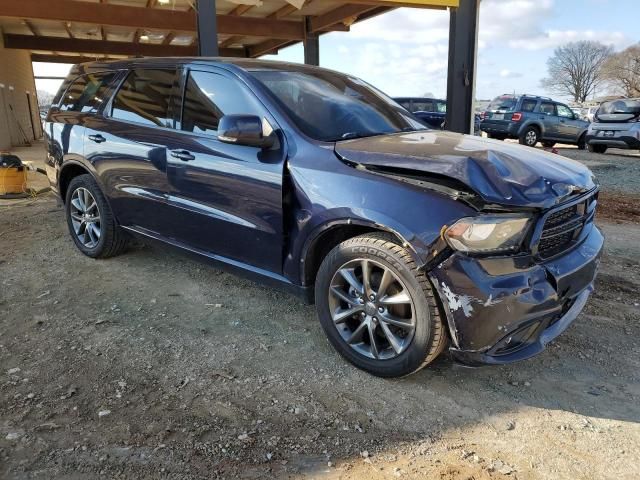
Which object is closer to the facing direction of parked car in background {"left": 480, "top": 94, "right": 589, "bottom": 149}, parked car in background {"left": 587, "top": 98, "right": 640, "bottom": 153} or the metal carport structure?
the parked car in background

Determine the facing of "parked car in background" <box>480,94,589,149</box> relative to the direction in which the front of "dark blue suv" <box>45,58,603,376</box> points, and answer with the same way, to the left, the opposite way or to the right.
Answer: to the left

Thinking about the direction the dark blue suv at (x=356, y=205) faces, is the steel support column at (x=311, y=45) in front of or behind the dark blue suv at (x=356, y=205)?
behind

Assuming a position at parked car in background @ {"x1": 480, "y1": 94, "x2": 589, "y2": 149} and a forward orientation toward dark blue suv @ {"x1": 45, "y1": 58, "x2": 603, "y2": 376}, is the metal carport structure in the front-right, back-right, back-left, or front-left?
front-right

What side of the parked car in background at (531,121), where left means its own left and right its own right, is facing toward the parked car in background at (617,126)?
right

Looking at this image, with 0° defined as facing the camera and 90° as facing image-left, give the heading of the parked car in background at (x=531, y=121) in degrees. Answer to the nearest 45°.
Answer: approximately 225°

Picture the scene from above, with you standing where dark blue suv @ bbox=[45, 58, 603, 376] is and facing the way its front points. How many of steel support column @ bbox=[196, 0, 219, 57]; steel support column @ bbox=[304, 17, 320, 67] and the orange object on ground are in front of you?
0

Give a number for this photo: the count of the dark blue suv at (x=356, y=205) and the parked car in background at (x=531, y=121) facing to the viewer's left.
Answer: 0

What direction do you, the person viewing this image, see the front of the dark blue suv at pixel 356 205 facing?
facing the viewer and to the right of the viewer

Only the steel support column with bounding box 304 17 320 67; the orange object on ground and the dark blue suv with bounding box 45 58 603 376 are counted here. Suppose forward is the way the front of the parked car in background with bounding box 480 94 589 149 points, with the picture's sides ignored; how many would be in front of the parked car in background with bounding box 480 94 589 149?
0

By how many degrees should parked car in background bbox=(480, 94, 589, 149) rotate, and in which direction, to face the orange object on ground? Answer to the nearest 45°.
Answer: approximately 180°

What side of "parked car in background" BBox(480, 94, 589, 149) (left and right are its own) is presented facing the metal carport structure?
back
